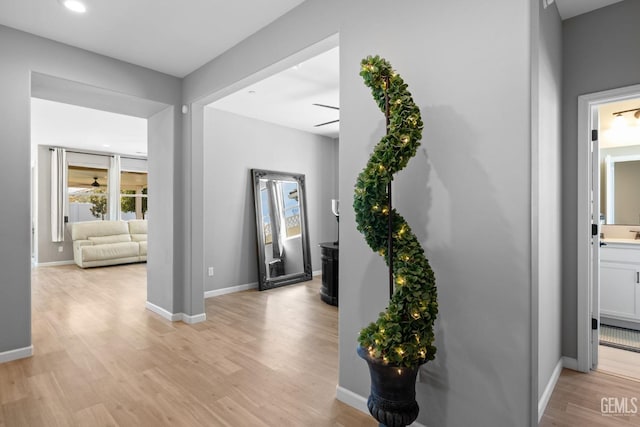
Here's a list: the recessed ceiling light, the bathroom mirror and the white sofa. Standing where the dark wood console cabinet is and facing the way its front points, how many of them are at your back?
1

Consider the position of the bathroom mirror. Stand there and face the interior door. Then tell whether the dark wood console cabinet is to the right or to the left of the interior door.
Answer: right

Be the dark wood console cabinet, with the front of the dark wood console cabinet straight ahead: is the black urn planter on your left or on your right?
on your left
